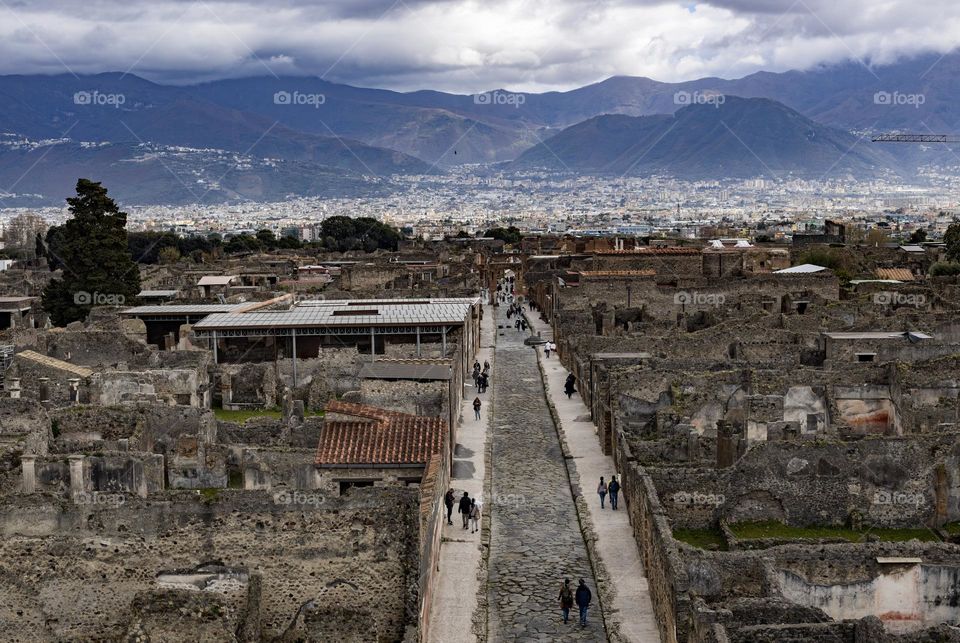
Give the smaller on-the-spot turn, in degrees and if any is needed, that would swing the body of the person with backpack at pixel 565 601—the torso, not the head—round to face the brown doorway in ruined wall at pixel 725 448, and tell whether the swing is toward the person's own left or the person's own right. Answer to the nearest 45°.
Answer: approximately 45° to the person's own right

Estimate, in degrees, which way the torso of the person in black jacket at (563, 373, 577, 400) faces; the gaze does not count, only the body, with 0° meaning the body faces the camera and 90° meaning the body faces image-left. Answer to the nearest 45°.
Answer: approximately 180°

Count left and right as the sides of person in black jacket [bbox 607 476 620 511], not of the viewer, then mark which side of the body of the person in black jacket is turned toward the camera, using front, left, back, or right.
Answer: back

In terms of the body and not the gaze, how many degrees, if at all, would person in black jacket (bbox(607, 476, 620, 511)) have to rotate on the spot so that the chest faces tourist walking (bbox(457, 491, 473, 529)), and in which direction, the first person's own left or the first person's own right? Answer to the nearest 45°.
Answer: approximately 135° to the first person's own left

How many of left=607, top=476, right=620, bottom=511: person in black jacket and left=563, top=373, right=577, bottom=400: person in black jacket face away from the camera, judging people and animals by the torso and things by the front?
2

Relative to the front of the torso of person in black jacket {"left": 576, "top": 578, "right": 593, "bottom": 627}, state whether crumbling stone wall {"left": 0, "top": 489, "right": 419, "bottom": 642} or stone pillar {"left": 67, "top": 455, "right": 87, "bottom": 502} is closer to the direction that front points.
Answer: the stone pillar

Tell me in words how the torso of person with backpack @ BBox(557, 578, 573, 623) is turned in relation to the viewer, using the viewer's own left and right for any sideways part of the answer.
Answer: facing away from the viewer

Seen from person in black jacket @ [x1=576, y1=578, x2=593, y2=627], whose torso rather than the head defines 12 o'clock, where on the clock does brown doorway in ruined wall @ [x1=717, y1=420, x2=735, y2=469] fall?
The brown doorway in ruined wall is roughly at 1 o'clock from the person in black jacket.

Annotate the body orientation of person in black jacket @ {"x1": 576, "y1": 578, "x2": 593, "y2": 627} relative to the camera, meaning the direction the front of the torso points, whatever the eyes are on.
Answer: away from the camera

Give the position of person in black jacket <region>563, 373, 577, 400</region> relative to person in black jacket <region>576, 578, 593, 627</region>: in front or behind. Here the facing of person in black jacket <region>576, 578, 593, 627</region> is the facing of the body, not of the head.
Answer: in front

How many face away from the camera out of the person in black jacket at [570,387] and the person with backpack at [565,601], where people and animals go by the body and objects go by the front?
2

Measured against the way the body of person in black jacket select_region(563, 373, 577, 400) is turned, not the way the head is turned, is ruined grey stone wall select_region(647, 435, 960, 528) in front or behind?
behind

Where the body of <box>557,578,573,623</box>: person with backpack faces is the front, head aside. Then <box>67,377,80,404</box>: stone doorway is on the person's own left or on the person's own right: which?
on the person's own left
